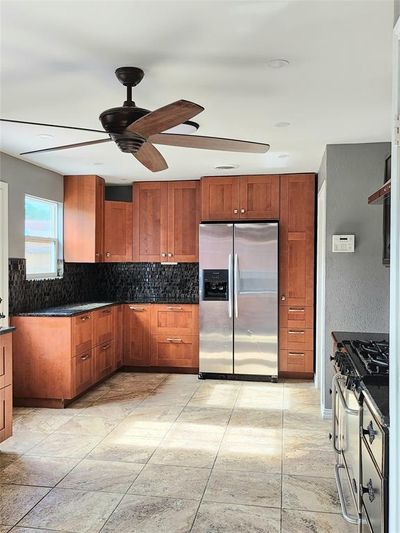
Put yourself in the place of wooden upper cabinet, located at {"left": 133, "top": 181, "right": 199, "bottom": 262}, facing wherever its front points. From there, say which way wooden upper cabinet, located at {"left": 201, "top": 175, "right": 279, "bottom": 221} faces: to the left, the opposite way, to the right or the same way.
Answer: the same way

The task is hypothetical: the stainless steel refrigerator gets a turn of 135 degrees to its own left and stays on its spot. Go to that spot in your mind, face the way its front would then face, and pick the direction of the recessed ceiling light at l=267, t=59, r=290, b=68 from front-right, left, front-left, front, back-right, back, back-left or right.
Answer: back-right

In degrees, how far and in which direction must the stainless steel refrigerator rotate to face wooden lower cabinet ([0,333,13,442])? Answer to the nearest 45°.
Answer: approximately 45° to its right

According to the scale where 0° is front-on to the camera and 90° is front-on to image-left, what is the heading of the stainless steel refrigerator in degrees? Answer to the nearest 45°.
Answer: approximately 0°

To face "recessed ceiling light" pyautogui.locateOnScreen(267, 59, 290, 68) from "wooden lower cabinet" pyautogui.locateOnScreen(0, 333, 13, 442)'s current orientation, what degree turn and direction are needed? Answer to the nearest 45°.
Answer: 0° — it already faces it

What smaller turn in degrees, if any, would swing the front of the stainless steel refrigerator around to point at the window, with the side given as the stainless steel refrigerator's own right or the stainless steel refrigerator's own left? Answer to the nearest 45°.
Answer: approximately 90° to the stainless steel refrigerator's own right

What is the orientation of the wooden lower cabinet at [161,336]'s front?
toward the camera

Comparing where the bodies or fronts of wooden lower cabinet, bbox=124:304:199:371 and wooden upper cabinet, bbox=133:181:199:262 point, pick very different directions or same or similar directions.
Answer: same or similar directions

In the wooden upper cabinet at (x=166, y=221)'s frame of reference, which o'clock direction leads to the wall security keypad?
The wall security keypad is roughly at 11 o'clock from the wooden upper cabinet.

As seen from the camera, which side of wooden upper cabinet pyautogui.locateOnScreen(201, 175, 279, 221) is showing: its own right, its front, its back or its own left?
front

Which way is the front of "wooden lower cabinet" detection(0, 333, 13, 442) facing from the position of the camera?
facing the viewer and to the right of the viewer

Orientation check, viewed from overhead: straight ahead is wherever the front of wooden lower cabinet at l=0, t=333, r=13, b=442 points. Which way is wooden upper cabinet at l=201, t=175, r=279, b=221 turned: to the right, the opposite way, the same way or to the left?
to the right

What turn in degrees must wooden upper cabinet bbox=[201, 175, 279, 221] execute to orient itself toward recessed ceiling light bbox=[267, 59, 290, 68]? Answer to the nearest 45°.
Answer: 0° — it already faces it

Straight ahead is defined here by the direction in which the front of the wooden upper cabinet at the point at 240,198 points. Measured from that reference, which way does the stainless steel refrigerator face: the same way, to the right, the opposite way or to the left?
the same way

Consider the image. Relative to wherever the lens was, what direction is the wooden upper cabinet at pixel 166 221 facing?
facing the viewer
